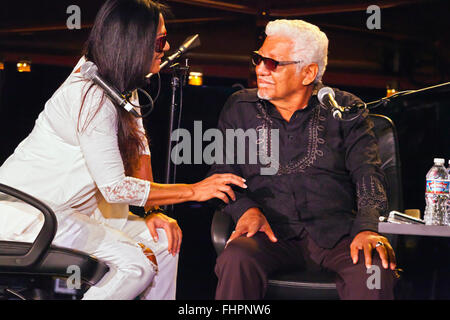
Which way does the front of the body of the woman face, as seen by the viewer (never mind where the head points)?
to the viewer's right

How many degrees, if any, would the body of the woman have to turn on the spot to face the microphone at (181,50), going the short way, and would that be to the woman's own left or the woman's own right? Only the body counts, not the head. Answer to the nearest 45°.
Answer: approximately 45° to the woman's own left

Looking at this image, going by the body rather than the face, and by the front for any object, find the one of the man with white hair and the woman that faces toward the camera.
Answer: the man with white hair

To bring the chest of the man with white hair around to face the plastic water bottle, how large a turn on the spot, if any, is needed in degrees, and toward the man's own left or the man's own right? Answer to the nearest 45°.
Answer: approximately 45° to the man's own left

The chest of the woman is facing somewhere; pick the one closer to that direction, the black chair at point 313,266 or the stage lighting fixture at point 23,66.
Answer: the black chair

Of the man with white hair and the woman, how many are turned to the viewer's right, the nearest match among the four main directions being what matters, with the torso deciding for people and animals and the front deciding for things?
1

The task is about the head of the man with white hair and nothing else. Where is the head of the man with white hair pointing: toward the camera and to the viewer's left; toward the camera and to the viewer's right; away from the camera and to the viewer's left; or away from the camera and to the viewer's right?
toward the camera and to the viewer's left

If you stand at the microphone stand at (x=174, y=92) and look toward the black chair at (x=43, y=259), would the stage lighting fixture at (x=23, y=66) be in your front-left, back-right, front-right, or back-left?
back-right

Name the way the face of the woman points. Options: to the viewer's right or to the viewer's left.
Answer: to the viewer's right

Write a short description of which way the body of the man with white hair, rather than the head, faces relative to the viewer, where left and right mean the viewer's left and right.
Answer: facing the viewer

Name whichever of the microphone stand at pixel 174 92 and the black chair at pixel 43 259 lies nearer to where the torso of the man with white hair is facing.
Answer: the black chair

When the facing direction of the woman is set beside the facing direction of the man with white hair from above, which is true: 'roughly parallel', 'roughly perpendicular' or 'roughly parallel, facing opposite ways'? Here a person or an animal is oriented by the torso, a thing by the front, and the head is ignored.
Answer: roughly perpendicular
